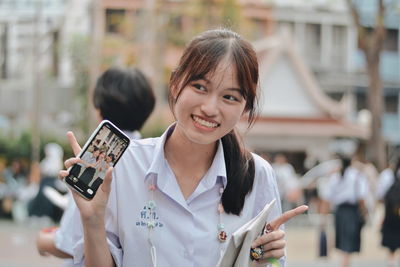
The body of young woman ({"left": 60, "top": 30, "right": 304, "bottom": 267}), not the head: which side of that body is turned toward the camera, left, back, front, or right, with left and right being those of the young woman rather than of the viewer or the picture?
front

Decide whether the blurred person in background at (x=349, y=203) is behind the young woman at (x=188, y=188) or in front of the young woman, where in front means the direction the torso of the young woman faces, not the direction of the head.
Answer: behind

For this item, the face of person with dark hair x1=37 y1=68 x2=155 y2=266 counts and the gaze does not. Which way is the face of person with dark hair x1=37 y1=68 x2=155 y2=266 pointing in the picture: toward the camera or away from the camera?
away from the camera

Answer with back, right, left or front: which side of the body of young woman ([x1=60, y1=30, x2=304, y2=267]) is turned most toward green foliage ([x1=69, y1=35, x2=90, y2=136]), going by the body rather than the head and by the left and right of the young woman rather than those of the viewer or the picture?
back

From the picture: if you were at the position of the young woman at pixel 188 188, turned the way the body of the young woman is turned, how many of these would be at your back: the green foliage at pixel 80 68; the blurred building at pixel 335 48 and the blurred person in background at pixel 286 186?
3

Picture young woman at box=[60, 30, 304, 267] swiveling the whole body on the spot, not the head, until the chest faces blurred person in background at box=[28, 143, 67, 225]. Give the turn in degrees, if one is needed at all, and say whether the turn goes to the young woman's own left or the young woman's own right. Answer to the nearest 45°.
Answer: approximately 180°

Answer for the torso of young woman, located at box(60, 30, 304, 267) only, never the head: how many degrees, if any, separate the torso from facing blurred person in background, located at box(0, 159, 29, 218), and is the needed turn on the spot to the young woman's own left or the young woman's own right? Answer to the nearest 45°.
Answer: approximately 180°

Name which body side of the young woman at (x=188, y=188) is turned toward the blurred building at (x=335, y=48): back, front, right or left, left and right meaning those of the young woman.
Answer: back

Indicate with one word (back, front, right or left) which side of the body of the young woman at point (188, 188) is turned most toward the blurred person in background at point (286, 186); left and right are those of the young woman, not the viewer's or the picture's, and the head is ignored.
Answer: back
